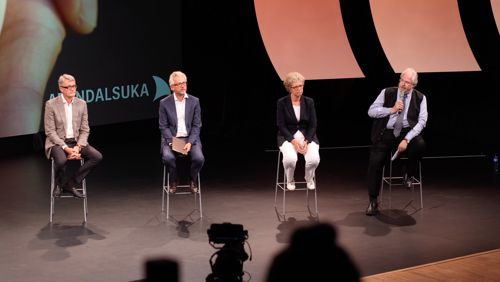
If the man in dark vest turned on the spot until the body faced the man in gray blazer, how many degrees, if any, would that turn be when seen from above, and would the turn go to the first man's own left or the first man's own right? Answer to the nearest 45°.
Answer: approximately 90° to the first man's own right

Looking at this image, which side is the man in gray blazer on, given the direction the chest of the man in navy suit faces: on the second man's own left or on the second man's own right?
on the second man's own right

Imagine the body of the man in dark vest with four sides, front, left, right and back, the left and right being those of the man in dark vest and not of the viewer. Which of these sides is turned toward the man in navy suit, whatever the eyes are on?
right

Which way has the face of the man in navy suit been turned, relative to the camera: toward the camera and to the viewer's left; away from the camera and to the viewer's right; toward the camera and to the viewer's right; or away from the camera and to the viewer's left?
toward the camera and to the viewer's right

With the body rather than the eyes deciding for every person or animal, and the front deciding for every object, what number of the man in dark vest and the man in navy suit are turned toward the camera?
2

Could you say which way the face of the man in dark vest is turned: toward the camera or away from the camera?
toward the camera

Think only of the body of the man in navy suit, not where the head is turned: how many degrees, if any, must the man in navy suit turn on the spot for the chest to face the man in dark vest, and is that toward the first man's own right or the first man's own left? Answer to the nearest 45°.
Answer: approximately 90° to the first man's own left

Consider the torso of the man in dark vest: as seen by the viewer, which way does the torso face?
toward the camera
